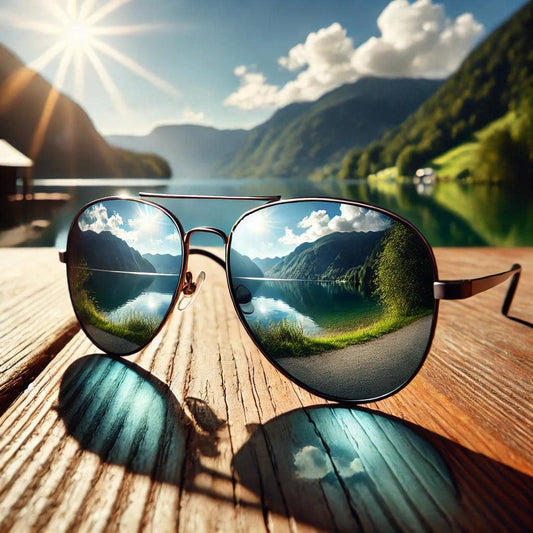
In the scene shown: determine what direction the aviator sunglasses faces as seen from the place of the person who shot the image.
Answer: facing the viewer and to the left of the viewer

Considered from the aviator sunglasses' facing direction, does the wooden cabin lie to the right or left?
on its right
